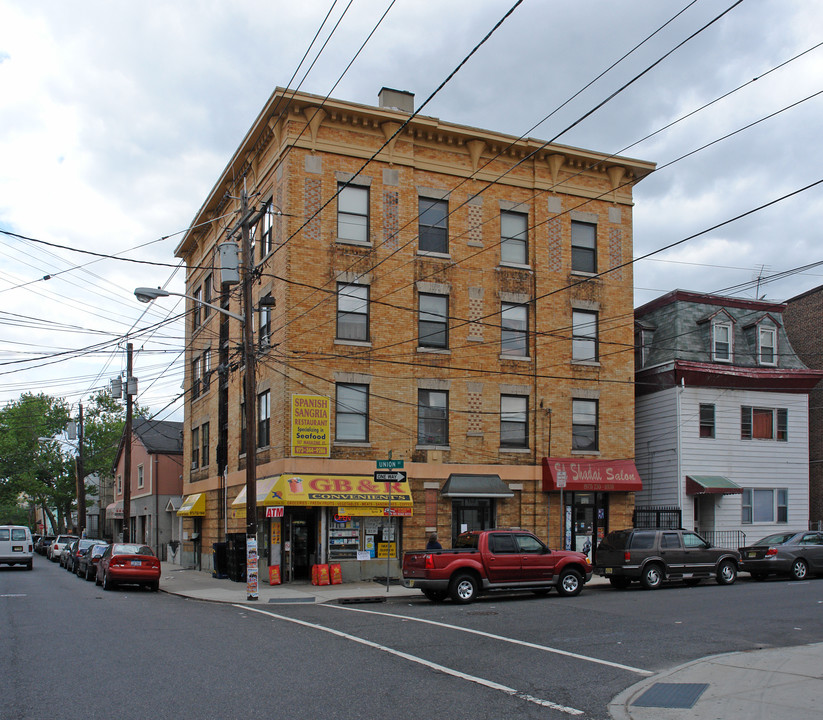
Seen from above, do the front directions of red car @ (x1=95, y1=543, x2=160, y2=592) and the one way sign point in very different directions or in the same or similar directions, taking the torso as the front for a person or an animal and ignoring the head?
very different directions

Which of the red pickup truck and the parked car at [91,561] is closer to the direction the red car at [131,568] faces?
the parked car

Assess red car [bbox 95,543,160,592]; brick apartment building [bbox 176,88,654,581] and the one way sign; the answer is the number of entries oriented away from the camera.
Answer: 1

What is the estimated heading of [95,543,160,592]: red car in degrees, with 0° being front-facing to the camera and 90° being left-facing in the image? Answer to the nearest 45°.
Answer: approximately 180°

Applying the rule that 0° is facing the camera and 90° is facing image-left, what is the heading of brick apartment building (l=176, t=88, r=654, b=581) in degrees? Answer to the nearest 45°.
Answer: approximately 315°

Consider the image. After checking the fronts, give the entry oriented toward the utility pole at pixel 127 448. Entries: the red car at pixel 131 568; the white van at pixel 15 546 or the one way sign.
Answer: the red car

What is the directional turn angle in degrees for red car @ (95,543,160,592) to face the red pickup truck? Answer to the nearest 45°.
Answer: approximately 135° to its right

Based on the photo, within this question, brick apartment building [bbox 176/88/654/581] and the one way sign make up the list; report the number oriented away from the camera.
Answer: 0
